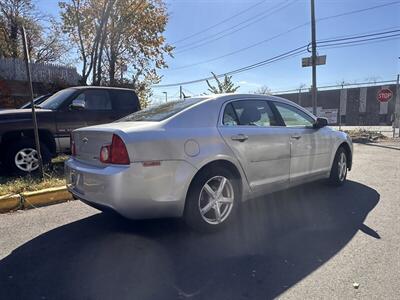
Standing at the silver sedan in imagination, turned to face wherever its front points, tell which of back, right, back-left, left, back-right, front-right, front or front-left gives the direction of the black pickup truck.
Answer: left

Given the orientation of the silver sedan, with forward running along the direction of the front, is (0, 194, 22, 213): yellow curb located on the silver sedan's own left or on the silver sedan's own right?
on the silver sedan's own left

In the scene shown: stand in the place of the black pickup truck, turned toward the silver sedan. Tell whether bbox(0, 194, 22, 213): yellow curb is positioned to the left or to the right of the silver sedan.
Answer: right

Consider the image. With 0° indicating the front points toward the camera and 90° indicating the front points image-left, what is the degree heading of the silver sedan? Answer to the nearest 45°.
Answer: approximately 225°
